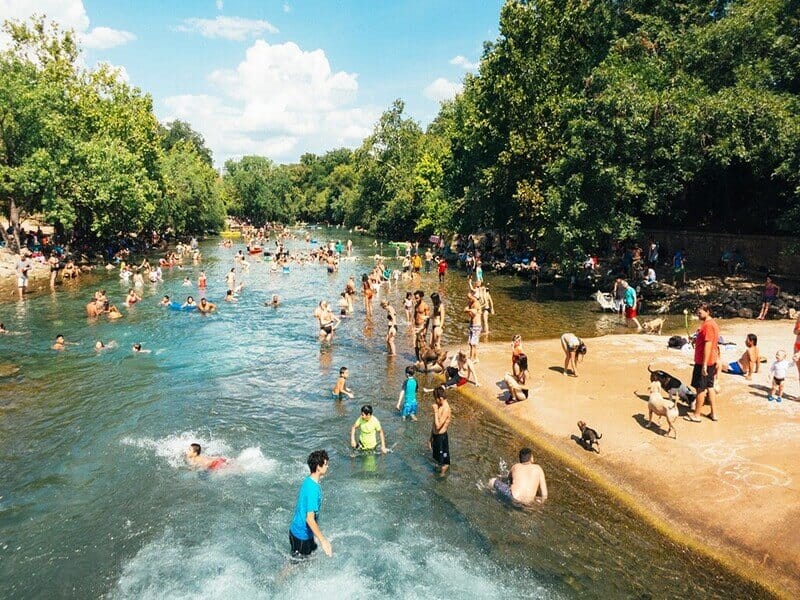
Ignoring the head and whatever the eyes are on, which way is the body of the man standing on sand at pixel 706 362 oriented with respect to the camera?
to the viewer's left

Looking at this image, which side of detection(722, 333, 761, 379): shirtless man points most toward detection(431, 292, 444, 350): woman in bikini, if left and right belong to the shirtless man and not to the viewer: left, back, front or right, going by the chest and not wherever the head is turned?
front

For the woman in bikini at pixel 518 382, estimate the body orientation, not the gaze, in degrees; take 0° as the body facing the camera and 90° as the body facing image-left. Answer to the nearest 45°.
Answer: approximately 90°

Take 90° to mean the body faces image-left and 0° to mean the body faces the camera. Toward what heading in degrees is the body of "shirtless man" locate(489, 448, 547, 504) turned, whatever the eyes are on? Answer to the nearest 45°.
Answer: approximately 135°

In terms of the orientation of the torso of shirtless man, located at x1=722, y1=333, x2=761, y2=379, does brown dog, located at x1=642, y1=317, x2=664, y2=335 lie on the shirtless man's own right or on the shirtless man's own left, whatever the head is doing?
on the shirtless man's own right

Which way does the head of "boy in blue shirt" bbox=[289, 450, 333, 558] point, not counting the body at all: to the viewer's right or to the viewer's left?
to the viewer's right

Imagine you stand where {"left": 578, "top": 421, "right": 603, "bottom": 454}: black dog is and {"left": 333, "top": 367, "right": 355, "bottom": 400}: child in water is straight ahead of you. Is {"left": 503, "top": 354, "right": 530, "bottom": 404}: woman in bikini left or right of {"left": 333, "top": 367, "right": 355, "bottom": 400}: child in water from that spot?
right

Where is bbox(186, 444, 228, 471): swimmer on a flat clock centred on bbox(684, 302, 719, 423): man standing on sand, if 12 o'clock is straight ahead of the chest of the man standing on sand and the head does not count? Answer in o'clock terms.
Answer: The swimmer is roughly at 11 o'clock from the man standing on sand.

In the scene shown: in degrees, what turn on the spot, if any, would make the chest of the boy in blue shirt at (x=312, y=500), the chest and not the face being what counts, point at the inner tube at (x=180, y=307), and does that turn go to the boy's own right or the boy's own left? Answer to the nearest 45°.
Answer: approximately 90° to the boy's own left
